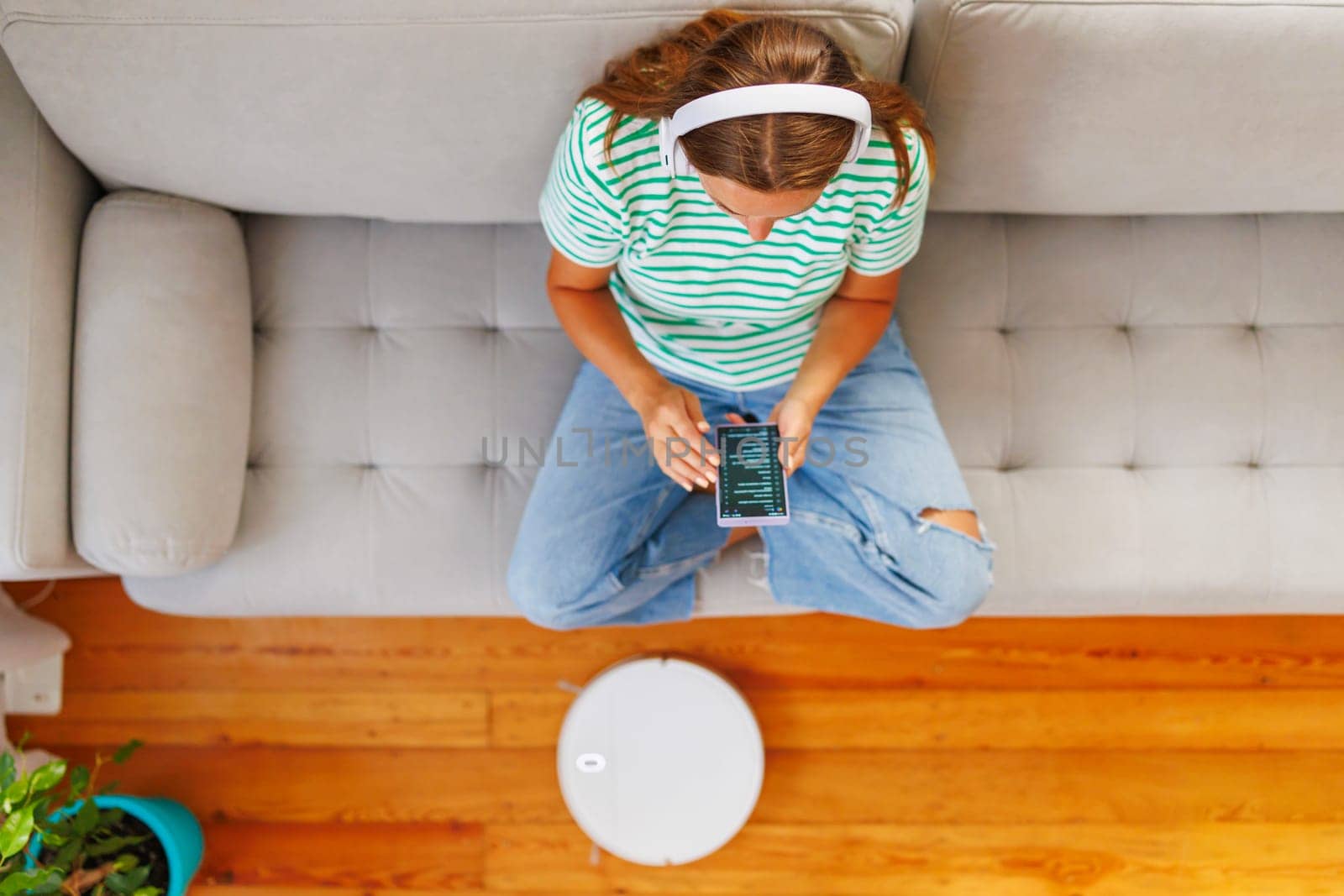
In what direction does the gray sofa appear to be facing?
toward the camera

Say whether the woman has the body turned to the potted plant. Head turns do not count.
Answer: no

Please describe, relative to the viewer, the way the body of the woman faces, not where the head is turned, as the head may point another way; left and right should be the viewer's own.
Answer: facing the viewer

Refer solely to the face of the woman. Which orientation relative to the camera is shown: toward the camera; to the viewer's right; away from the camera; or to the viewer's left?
toward the camera
